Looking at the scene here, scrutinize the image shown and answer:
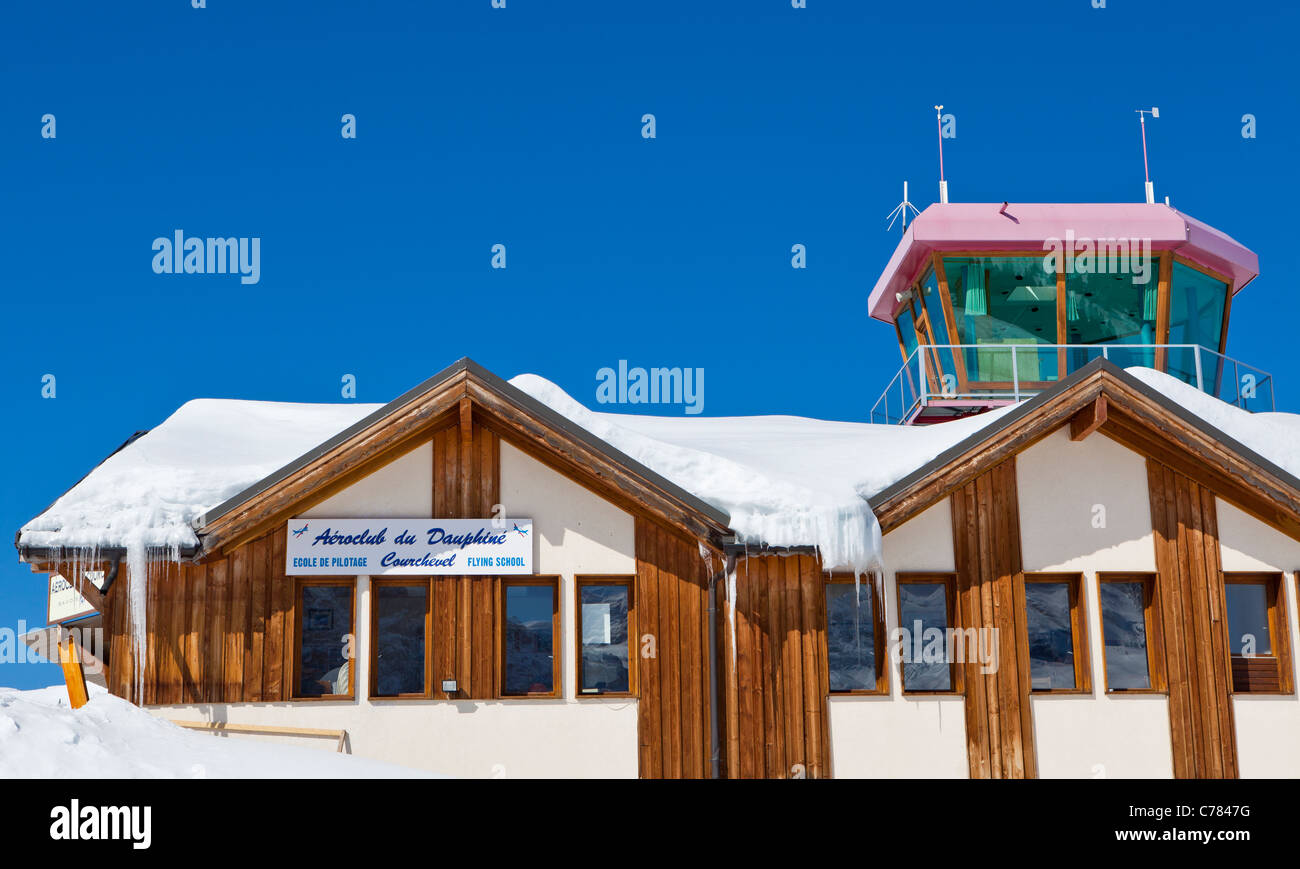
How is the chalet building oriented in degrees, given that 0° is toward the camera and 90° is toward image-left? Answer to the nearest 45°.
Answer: approximately 0°
